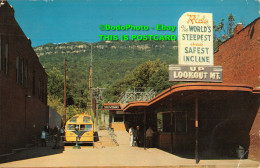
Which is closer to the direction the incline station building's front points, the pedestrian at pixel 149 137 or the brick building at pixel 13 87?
the brick building

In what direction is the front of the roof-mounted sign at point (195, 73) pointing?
toward the camera

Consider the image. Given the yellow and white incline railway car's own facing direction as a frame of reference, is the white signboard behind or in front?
in front

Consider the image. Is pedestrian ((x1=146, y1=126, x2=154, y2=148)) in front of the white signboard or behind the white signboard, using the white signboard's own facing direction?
behind

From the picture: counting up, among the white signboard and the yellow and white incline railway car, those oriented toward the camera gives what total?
2

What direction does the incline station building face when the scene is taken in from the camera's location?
facing the viewer and to the left of the viewer

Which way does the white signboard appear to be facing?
toward the camera

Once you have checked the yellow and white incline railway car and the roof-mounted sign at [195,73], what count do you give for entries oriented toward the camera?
2

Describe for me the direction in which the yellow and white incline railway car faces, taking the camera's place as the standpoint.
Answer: facing the viewer
